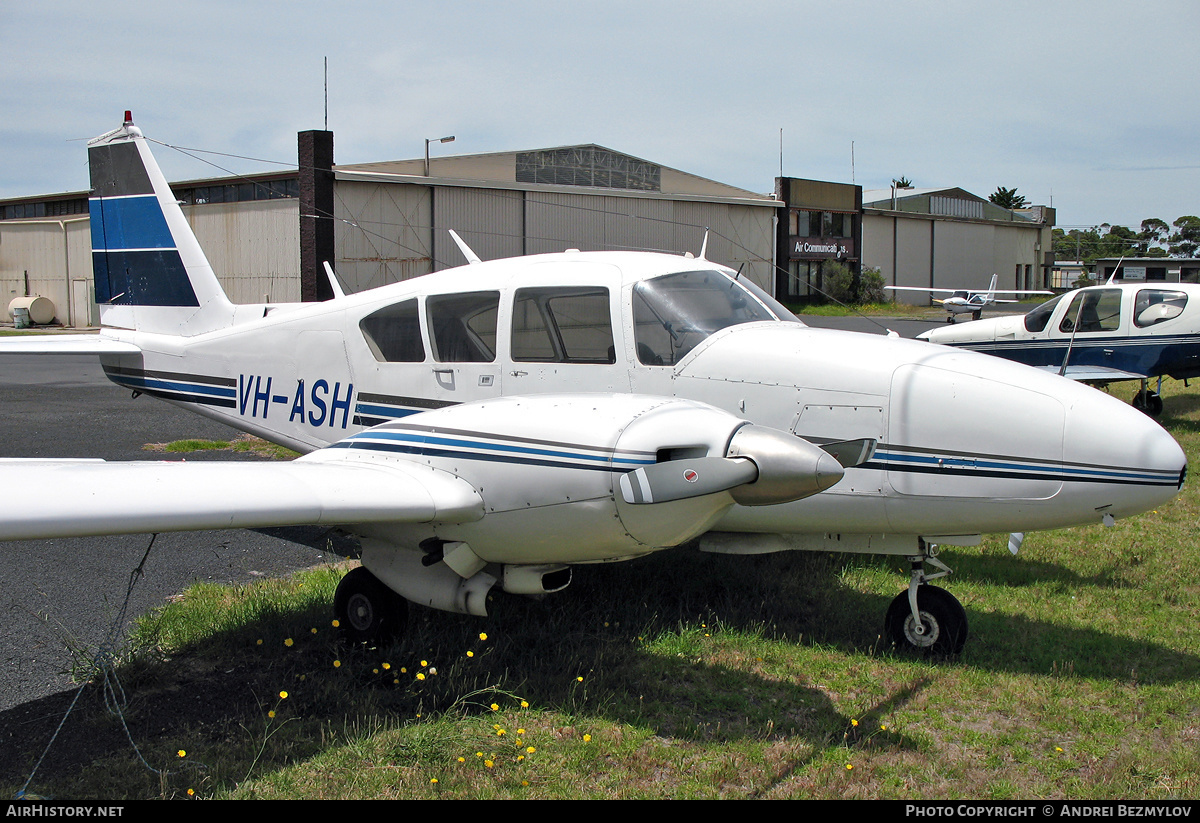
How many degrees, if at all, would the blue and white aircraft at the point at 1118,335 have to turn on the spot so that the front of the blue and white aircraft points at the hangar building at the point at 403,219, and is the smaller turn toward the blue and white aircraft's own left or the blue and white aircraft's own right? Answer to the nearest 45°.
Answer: approximately 45° to the blue and white aircraft's own right

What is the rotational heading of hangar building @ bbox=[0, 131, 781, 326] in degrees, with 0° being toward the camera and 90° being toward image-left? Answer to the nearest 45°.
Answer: approximately 315°

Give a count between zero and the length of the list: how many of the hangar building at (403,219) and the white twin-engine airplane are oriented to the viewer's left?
0

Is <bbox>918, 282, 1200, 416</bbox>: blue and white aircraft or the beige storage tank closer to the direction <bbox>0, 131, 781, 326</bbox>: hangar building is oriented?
the blue and white aircraft

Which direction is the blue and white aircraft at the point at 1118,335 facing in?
to the viewer's left

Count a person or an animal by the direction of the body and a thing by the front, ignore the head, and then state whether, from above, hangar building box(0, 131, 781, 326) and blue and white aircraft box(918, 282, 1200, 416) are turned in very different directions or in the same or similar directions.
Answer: very different directions

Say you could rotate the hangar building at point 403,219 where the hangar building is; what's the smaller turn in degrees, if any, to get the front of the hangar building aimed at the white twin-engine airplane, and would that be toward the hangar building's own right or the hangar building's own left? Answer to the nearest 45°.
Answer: approximately 45° to the hangar building's own right

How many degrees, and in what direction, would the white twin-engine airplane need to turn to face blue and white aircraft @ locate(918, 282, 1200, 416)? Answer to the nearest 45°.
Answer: approximately 90° to its left

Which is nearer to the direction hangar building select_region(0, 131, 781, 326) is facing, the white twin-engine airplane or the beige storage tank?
the white twin-engine airplane

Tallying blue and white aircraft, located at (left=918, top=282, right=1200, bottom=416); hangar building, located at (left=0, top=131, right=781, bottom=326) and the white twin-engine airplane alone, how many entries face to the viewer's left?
1

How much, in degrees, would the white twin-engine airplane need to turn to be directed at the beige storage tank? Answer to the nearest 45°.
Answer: approximately 180°
